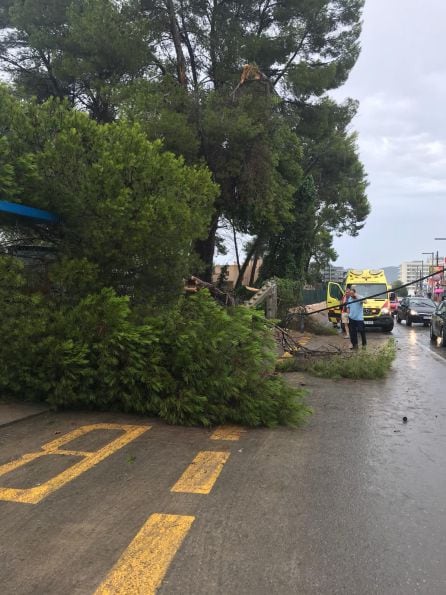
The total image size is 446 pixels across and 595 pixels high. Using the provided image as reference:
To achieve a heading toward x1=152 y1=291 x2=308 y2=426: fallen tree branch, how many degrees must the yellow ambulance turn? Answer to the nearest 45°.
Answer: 0° — it already faces it

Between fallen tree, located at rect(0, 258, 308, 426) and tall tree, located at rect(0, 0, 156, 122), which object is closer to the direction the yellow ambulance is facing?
the fallen tree

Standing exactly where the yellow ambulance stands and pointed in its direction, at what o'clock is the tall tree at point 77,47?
The tall tree is roughly at 2 o'clock from the yellow ambulance.

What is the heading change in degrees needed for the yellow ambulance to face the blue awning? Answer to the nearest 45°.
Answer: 0° — it already faces it

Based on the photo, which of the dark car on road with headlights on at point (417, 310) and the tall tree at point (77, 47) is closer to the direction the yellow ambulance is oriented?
the tall tree

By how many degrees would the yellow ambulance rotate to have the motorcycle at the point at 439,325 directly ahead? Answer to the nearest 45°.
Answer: approximately 45° to its left

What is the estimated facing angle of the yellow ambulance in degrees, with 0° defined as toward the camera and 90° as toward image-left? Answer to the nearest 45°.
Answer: approximately 0°
